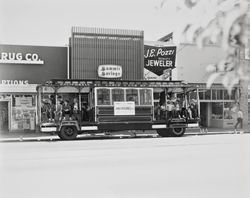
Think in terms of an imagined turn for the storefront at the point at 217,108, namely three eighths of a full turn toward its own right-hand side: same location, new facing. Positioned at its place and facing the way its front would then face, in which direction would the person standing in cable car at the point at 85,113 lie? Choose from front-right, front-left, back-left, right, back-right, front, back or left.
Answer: left

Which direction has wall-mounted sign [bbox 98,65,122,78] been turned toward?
toward the camera

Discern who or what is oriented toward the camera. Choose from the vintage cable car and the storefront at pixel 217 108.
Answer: the storefront

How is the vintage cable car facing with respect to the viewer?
to the viewer's left

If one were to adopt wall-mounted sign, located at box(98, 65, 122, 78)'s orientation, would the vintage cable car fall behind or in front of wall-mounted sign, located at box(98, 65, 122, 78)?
in front

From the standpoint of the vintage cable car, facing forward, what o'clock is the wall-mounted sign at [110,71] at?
The wall-mounted sign is roughly at 3 o'clock from the vintage cable car.

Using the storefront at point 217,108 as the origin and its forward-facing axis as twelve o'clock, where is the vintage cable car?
The vintage cable car is roughly at 1 o'clock from the storefront.

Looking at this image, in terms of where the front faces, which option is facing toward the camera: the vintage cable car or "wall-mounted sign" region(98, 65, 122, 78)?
the wall-mounted sign

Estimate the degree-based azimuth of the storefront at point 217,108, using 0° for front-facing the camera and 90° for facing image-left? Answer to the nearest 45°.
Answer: approximately 0°
